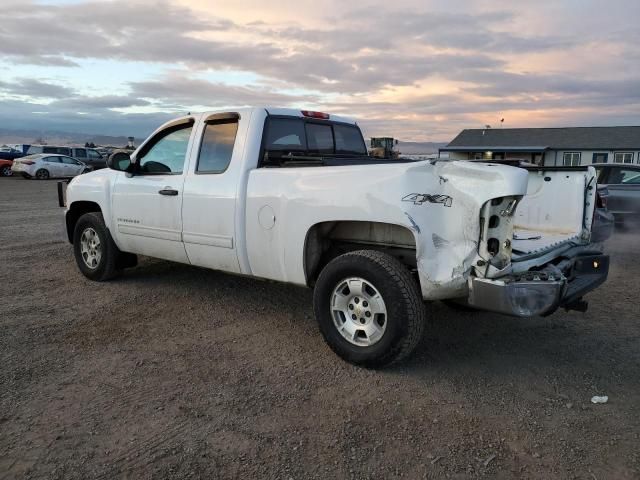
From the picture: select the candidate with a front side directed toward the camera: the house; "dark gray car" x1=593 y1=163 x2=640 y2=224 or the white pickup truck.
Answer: the house

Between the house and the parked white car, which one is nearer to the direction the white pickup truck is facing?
the parked white car

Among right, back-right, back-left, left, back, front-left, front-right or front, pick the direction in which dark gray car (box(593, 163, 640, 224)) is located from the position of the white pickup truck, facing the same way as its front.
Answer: right

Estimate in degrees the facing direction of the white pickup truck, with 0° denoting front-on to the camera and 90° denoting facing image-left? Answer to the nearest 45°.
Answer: approximately 135°

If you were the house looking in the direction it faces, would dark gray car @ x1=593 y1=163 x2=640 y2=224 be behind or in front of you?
in front

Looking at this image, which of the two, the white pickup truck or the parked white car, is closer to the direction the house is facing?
the white pickup truck

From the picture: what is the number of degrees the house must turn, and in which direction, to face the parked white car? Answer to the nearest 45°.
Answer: approximately 45° to its right

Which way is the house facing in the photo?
toward the camera

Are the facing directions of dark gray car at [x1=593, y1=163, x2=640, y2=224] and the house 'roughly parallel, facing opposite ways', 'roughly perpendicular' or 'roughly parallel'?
roughly perpendicular

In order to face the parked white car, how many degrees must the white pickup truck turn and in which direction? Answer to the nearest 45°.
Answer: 0° — it already faces it

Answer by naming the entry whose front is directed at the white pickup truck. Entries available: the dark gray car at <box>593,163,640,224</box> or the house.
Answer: the house

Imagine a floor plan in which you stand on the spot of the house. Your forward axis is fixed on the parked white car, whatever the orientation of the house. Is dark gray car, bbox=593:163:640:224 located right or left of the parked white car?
left

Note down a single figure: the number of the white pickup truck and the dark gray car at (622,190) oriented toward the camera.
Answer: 0

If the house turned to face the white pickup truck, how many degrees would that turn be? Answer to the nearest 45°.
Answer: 0° — it already faces it
